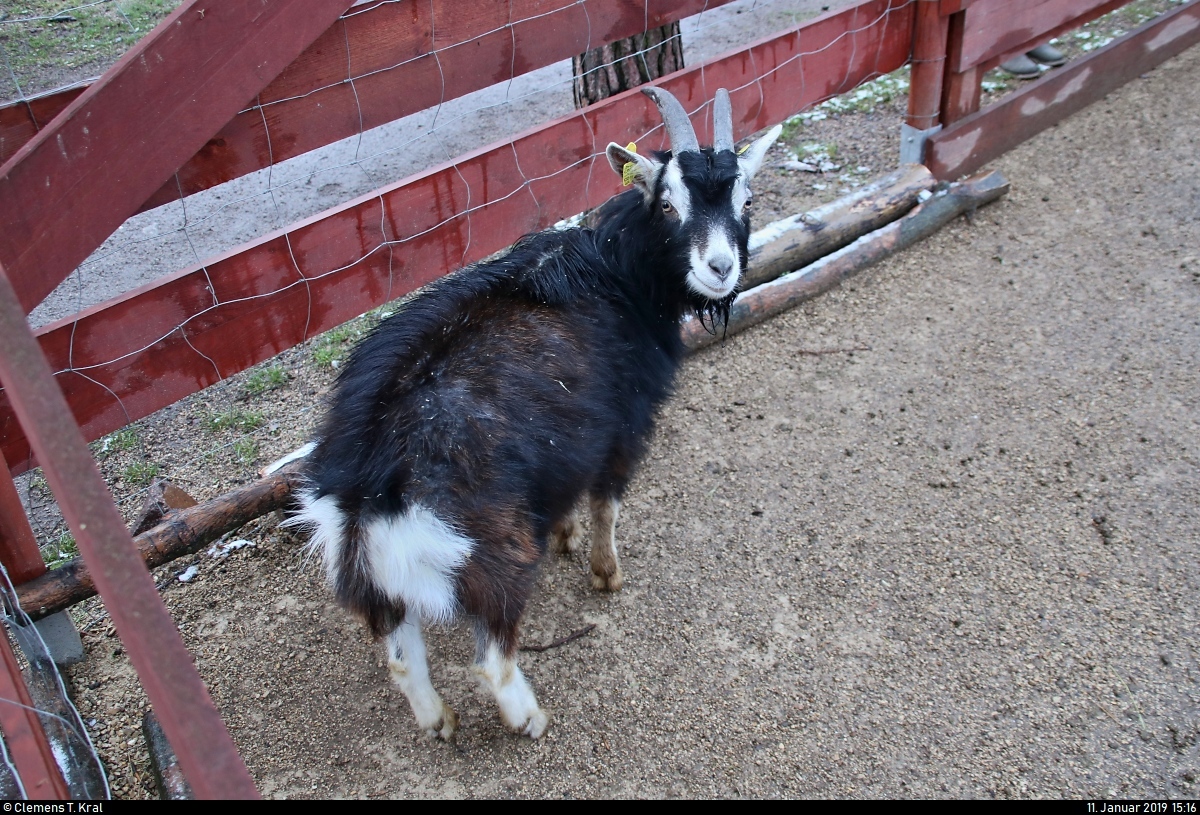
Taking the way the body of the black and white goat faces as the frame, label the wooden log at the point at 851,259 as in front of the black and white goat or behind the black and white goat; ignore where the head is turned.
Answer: in front

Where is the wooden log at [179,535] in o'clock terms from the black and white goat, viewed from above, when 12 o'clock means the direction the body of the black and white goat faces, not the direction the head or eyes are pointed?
The wooden log is roughly at 8 o'clock from the black and white goat.

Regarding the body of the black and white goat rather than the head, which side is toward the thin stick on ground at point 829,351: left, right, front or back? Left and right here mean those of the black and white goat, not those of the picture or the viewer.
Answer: front

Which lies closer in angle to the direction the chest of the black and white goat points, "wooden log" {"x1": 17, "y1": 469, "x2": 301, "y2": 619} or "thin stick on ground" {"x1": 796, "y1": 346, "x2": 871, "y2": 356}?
the thin stick on ground

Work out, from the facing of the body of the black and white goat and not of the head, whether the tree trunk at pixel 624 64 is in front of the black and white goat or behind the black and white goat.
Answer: in front

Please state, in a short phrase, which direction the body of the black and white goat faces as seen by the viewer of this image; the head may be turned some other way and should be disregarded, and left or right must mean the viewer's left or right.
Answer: facing away from the viewer and to the right of the viewer
